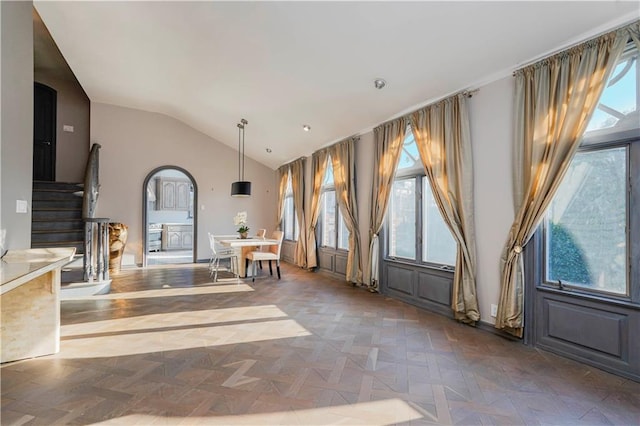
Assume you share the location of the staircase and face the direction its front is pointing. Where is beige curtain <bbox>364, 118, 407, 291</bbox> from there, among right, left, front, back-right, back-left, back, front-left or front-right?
front-left

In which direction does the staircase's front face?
toward the camera

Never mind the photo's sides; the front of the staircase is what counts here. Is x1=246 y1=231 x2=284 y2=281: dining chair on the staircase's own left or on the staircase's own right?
on the staircase's own left

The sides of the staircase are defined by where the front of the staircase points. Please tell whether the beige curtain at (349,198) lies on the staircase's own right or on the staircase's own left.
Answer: on the staircase's own left

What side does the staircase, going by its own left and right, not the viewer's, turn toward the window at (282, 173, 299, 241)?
left

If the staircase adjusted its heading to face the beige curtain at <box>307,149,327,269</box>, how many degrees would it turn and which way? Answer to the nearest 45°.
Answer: approximately 90° to its left

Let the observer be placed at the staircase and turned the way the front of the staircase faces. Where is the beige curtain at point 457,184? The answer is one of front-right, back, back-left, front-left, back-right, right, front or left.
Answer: front-left

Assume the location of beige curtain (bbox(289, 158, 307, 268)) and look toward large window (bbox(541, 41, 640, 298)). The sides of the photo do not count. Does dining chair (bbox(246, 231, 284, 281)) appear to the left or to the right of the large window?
right

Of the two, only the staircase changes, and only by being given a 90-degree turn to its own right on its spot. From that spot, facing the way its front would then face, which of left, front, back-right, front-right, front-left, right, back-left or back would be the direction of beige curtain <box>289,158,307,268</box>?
back

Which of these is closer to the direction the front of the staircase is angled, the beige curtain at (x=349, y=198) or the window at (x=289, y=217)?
the beige curtain

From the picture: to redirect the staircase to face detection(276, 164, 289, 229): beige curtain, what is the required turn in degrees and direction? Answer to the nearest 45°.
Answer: approximately 90° to its left
